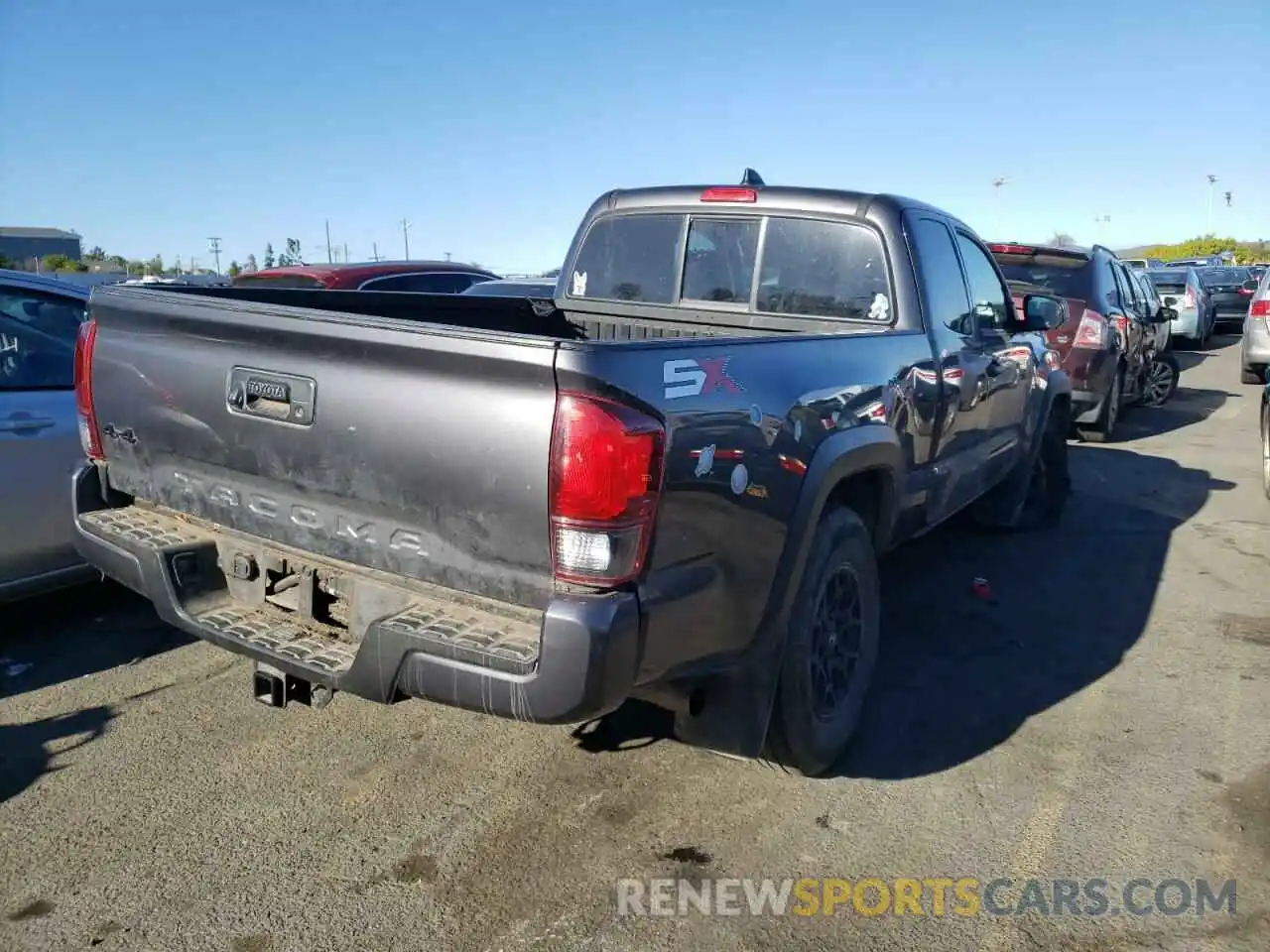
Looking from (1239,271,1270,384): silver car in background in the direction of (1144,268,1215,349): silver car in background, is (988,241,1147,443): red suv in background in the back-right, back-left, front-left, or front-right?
back-left

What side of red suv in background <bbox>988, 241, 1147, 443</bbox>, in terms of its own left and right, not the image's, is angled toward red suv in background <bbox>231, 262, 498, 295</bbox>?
left

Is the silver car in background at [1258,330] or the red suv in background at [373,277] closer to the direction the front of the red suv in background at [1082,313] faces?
the silver car in background

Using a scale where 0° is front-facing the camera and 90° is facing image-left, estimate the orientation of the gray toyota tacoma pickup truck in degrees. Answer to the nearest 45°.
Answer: approximately 225°

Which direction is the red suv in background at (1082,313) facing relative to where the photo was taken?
away from the camera

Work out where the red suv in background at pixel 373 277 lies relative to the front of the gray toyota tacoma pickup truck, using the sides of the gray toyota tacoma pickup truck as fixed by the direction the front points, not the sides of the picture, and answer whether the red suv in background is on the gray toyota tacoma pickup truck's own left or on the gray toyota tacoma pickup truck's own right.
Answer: on the gray toyota tacoma pickup truck's own left

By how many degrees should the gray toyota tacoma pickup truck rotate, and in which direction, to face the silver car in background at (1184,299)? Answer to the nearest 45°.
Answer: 0° — it already faces it

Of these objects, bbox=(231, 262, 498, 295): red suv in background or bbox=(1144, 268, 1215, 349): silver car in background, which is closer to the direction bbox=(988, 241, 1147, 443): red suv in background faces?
the silver car in background
